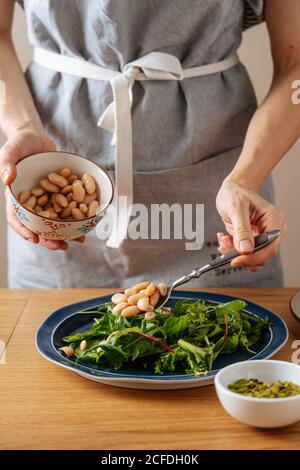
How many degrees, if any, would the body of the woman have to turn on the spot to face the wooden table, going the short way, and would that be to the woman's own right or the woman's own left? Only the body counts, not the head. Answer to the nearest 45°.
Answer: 0° — they already face it

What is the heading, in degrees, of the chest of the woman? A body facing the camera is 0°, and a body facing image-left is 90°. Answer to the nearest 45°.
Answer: approximately 0°

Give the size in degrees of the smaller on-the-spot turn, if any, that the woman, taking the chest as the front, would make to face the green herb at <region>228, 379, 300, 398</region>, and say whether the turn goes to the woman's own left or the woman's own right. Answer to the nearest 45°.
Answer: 0° — they already face it

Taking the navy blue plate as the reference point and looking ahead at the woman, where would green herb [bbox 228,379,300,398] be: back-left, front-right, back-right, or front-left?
back-right
